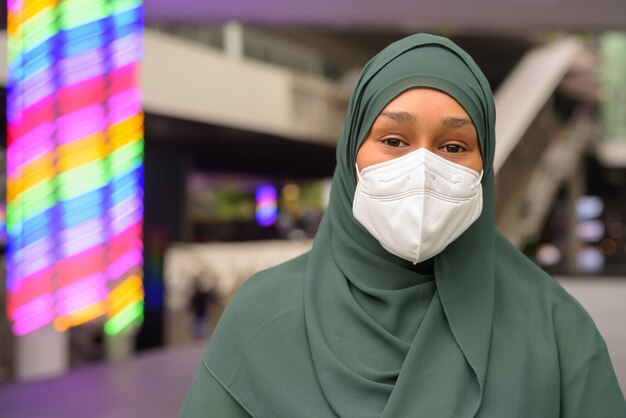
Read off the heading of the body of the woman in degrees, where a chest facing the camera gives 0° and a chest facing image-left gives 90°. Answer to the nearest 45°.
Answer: approximately 0°

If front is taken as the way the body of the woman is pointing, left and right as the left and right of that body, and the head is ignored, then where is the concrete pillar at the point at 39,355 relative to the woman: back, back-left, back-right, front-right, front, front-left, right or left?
back-right

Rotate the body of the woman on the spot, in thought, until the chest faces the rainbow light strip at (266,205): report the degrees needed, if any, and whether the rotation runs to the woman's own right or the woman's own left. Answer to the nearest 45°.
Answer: approximately 180°

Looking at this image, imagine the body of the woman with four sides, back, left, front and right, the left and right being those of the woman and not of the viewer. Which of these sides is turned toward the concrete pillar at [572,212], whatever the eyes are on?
back

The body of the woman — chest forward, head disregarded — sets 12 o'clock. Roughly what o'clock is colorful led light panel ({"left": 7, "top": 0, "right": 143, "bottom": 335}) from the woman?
The colorful led light panel is roughly at 5 o'clock from the woman.
